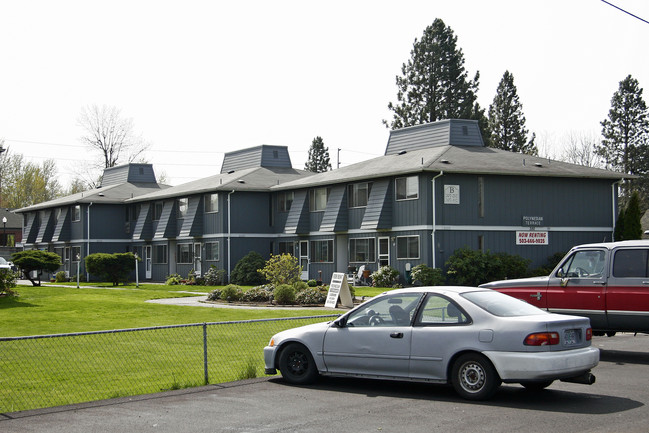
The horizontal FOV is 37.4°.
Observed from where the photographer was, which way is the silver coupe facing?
facing away from the viewer and to the left of the viewer

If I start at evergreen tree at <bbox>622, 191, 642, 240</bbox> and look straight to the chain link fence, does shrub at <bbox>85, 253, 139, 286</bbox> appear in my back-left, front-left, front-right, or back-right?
front-right

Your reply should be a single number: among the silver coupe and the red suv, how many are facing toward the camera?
0

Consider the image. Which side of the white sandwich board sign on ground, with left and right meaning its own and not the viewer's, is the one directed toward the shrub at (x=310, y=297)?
right

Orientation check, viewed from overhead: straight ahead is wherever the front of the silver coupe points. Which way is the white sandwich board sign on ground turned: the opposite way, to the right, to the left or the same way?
to the left

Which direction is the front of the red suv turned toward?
to the viewer's left

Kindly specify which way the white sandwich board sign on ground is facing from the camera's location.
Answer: facing the viewer and to the left of the viewer

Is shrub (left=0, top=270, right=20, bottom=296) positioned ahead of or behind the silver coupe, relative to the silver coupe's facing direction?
ahead

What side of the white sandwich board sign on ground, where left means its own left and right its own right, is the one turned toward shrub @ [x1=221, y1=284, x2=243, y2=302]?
right

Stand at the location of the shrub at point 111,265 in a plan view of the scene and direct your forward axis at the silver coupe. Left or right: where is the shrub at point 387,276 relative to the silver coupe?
left

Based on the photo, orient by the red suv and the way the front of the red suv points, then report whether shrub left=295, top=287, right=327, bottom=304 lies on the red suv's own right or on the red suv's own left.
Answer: on the red suv's own right
